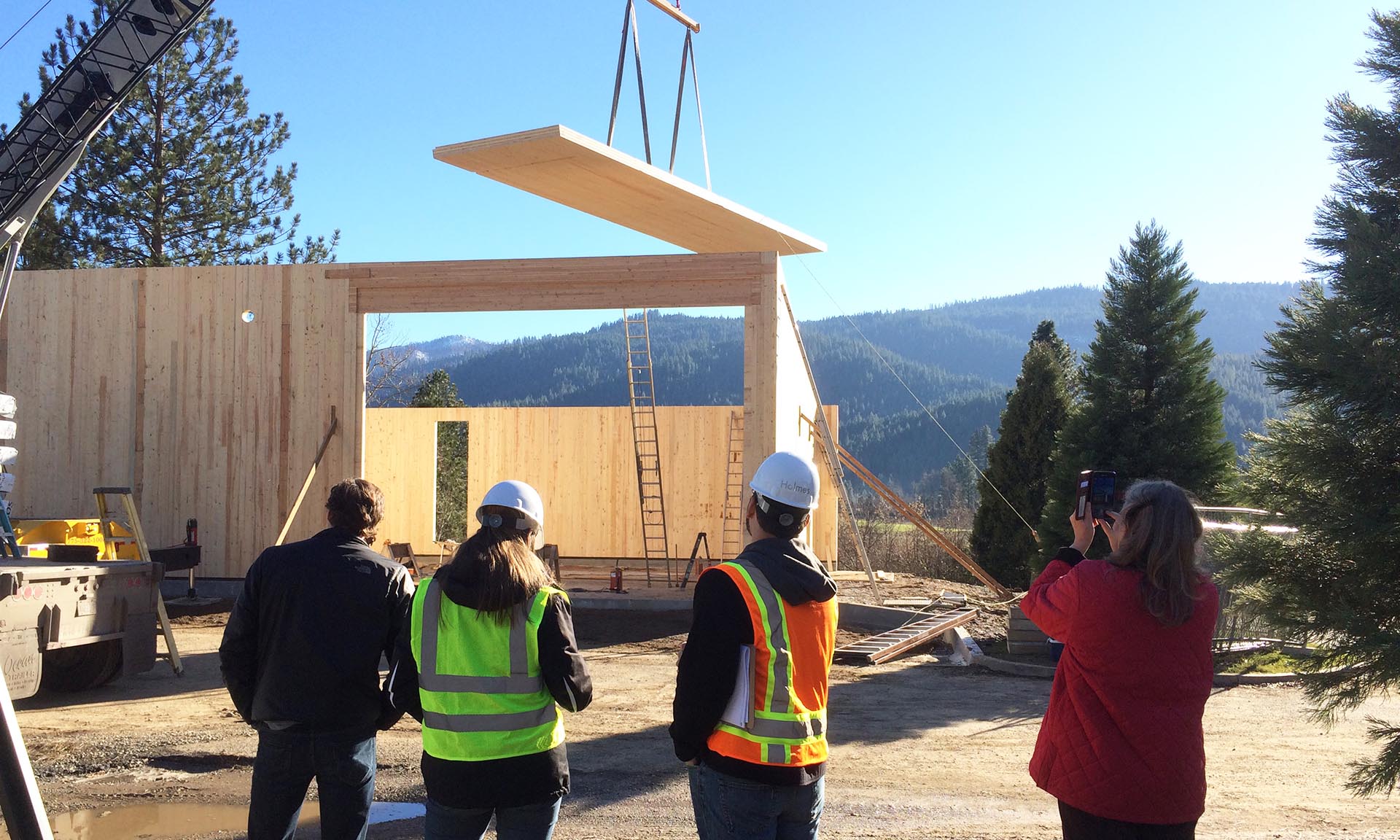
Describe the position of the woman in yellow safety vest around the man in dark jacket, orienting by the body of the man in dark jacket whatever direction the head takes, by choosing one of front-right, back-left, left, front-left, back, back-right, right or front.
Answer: back-right

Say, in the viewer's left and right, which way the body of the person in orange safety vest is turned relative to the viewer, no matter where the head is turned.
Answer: facing away from the viewer and to the left of the viewer

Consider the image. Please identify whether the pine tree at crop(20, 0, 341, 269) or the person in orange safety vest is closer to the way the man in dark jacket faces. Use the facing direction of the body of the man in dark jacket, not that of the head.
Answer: the pine tree

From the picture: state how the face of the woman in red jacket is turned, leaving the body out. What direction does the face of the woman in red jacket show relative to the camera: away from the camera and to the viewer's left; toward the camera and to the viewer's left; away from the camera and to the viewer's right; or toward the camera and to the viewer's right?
away from the camera and to the viewer's left

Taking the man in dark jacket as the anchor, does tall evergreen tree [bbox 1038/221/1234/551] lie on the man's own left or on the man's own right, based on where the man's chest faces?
on the man's own right

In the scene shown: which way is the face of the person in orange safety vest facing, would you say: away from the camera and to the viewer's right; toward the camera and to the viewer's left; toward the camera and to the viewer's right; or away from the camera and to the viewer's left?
away from the camera and to the viewer's left

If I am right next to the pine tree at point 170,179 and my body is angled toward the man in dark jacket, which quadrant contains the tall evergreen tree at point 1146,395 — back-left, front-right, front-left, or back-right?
front-left

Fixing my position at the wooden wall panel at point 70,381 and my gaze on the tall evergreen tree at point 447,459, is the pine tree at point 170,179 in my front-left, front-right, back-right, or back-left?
front-left

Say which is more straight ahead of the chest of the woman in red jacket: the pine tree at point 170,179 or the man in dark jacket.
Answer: the pine tree

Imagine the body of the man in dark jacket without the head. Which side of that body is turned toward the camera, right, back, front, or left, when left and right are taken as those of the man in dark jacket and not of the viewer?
back

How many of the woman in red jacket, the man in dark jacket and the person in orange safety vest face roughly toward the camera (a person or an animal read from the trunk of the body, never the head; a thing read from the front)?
0

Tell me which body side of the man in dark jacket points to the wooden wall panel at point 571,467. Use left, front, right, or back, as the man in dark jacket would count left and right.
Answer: front

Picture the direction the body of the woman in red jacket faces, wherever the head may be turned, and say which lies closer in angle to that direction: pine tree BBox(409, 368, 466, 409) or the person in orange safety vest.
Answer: the pine tree

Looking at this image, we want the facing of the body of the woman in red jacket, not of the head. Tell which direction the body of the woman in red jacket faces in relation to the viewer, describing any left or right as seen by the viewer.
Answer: facing away from the viewer and to the left of the viewer
